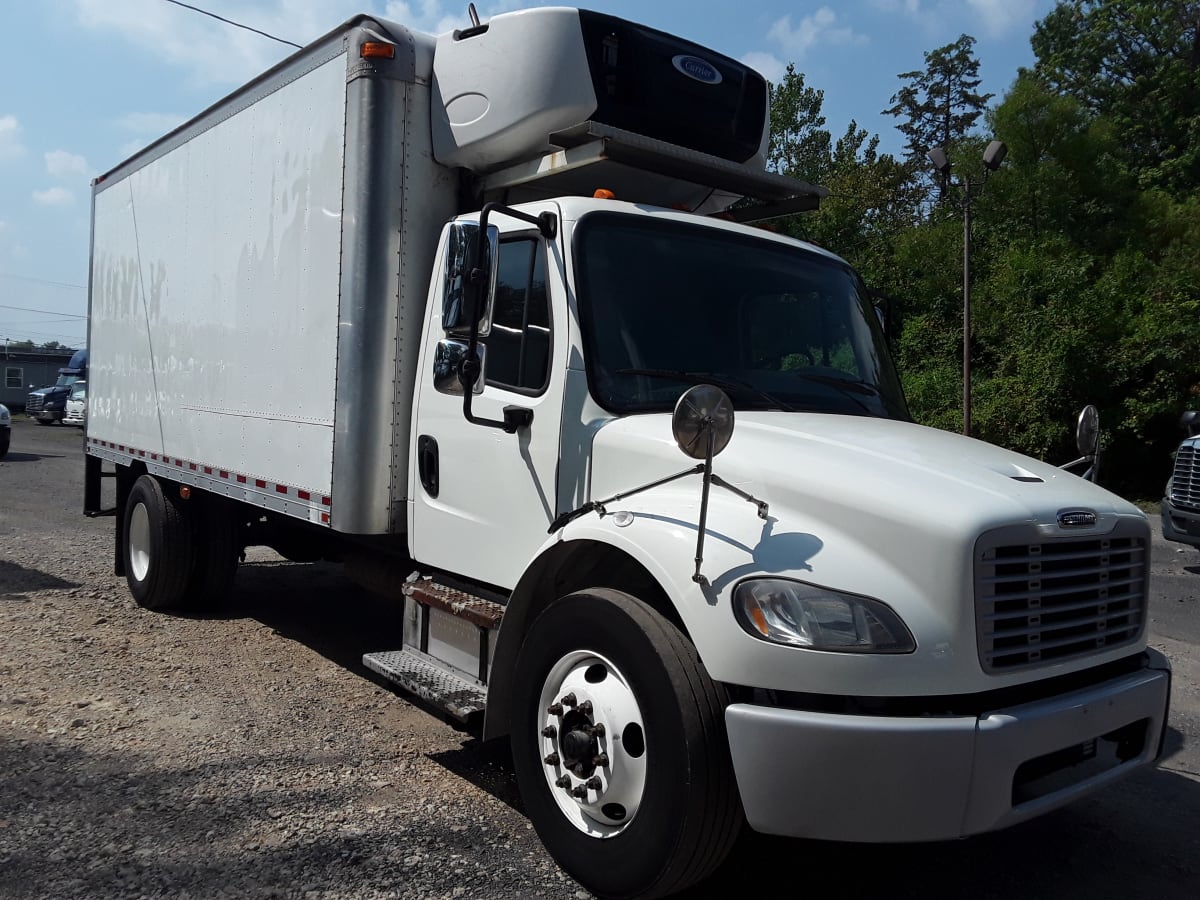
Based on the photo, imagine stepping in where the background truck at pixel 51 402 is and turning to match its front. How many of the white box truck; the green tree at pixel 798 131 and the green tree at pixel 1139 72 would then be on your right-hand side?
0

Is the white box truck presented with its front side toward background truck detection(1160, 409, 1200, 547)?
no

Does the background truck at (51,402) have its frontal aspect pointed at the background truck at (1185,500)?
no

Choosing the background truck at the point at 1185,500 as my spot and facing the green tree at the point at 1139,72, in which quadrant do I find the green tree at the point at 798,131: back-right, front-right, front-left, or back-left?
front-left

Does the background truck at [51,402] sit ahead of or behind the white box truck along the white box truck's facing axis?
behind

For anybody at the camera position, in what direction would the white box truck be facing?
facing the viewer and to the right of the viewer

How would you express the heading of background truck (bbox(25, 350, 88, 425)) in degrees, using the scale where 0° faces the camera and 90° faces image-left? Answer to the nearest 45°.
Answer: approximately 45°

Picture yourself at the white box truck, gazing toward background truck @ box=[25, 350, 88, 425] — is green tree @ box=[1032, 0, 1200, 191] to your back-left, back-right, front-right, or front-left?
front-right

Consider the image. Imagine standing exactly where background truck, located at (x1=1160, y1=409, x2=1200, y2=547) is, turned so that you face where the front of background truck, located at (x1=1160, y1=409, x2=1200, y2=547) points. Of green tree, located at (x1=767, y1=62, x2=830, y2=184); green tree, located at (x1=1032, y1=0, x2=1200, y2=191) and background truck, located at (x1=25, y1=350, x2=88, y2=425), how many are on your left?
0

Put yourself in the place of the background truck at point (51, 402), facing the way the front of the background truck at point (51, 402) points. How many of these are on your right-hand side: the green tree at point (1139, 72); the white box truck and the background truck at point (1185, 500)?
0

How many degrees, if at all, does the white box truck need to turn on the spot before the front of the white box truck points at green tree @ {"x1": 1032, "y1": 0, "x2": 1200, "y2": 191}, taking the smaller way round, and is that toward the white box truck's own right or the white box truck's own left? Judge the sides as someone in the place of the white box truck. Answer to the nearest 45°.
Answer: approximately 90° to the white box truck's own left

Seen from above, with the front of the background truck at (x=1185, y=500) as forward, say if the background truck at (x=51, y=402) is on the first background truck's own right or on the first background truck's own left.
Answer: on the first background truck's own right

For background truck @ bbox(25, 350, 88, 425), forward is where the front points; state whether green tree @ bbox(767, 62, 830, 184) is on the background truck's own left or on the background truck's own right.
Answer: on the background truck's own left

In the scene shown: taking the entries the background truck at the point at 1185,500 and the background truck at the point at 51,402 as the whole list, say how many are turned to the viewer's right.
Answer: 0

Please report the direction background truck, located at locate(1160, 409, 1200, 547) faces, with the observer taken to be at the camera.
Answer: facing the viewer and to the left of the viewer

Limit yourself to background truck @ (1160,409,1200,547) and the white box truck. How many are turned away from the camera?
0

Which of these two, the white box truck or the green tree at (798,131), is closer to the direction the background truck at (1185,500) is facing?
the white box truck

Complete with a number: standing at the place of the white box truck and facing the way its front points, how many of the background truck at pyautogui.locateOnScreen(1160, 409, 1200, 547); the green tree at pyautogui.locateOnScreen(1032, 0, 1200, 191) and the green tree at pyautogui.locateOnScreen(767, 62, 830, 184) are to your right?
0

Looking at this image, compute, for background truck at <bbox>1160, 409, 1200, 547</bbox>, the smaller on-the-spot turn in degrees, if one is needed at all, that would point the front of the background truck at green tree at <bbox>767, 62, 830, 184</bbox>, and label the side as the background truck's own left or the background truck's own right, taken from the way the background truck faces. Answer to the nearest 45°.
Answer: approximately 90° to the background truck's own right

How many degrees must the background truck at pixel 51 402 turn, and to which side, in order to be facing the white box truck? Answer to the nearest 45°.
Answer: approximately 45° to its left
